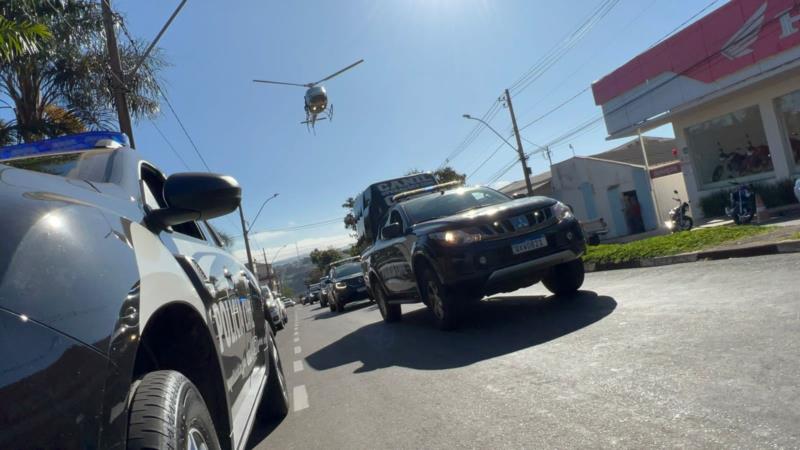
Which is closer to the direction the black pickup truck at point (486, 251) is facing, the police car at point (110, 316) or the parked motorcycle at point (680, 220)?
the police car

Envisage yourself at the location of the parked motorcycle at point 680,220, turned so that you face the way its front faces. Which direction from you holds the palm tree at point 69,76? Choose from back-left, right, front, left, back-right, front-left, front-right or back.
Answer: front

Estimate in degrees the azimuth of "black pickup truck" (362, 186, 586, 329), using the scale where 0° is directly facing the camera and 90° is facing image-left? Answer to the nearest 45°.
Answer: approximately 315°

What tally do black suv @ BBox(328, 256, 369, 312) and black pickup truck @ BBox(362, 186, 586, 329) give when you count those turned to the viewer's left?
0

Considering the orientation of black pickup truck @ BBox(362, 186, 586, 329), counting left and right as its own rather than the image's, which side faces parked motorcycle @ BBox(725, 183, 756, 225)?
left

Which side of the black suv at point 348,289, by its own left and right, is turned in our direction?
front

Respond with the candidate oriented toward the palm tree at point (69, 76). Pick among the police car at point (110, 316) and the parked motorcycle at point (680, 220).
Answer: the parked motorcycle

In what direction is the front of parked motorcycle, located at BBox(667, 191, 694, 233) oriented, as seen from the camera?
facing the viewer and to the left of the viewer

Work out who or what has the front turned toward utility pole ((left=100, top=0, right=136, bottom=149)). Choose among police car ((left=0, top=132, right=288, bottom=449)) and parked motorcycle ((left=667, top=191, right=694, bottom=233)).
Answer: the parked motorcycle

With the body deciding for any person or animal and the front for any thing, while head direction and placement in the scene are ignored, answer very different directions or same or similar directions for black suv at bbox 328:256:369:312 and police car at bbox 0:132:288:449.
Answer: same or similar directions

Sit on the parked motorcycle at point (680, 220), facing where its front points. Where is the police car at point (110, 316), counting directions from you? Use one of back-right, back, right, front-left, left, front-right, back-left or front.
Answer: front-left

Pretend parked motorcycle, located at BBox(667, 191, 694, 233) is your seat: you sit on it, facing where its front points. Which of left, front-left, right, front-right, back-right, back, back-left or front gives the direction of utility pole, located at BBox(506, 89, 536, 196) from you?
right
